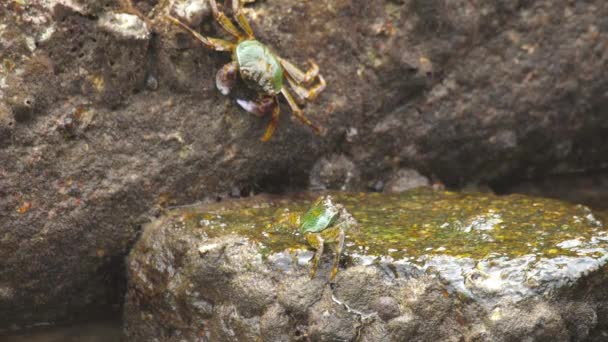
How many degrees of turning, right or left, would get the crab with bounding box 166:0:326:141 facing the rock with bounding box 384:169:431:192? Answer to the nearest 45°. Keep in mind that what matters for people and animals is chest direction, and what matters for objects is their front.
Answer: approximately 135° to its left

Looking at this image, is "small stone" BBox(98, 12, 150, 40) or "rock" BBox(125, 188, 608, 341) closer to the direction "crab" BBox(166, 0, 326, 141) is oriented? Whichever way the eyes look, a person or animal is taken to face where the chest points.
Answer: the small stone

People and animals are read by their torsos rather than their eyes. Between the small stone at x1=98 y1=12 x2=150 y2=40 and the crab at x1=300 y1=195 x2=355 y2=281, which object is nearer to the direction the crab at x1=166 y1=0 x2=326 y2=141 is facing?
the small stone

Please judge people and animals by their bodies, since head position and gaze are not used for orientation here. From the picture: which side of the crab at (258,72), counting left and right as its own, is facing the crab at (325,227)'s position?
left
